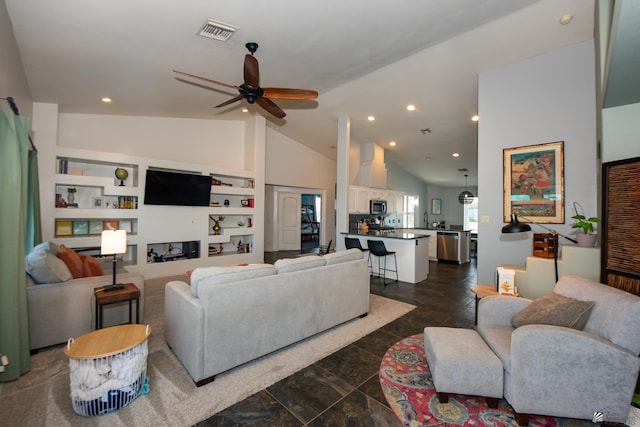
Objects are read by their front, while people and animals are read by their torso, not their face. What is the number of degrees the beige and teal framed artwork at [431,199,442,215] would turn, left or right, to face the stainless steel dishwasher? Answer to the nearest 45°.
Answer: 0° — it already faces it

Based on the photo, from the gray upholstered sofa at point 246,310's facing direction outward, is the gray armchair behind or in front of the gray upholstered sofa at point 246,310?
behind

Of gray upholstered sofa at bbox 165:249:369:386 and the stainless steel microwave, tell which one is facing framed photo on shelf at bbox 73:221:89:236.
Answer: the gray upholstered sofa

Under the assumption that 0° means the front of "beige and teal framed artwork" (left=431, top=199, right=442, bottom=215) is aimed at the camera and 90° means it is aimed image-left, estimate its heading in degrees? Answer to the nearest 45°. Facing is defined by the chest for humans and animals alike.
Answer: approximately 0°

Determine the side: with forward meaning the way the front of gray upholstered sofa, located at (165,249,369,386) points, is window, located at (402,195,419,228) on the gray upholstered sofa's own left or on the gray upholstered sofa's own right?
on the gray upholstered sofa's own right

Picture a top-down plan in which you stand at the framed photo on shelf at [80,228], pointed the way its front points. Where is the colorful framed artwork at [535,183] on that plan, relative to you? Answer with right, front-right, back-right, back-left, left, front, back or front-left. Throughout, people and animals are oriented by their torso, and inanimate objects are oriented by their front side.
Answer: front-left

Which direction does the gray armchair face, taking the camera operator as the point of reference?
facing to the left of the viewer

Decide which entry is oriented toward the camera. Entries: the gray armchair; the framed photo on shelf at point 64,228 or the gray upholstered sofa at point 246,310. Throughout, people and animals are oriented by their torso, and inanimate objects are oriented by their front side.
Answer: the framed photo on shelf

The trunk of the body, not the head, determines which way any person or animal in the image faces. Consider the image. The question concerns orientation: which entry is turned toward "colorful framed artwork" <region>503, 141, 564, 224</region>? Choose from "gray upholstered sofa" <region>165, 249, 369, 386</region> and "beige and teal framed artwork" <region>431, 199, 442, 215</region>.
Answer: "beige and teal framed artwork" <region>431, 199, 442, 215</region>

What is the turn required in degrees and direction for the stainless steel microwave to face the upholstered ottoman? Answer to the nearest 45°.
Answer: approximately 45° to its right

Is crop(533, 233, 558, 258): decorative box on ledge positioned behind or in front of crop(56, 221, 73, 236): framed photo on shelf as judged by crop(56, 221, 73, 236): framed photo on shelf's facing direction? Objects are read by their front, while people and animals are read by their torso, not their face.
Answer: in front

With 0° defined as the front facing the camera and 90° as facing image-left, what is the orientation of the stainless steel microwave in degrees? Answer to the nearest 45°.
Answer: approximately 315°
